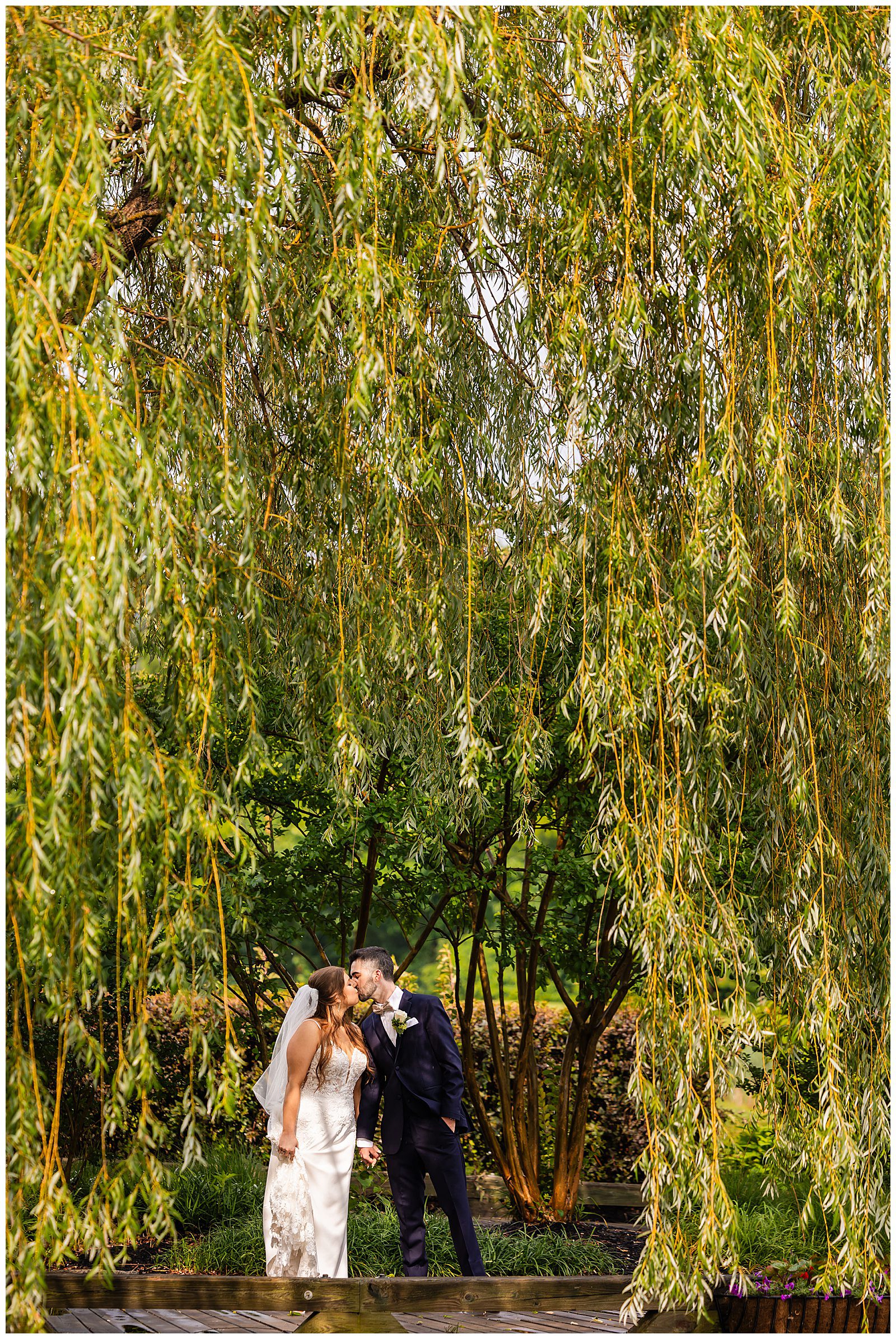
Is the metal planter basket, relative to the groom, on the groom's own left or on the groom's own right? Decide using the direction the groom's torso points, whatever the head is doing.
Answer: on the groom's own left

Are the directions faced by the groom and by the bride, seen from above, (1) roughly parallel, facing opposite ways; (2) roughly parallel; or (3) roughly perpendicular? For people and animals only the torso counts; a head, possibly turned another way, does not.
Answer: roughly perpendicular

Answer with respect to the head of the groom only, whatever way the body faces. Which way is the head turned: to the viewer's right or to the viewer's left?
to the viewer's left

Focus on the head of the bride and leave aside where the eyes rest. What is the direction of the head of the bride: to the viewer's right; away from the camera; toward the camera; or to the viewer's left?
to the viewer's right

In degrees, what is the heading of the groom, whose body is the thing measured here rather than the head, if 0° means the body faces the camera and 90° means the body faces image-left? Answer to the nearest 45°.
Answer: approximately 45°

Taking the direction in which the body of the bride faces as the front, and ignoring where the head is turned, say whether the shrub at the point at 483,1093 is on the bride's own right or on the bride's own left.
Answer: on the bride's own left

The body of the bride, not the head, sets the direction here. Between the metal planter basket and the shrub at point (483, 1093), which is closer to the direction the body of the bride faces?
the metal planter basket
